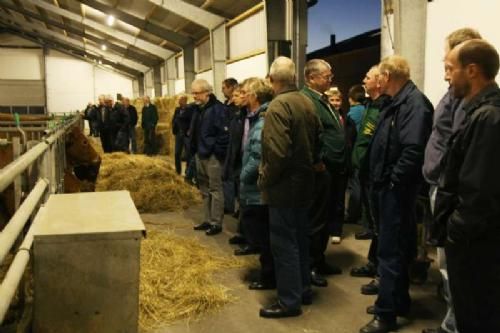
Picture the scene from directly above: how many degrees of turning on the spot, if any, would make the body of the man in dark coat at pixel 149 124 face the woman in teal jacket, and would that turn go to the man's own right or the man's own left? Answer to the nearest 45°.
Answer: approximately 45° to the man's own left

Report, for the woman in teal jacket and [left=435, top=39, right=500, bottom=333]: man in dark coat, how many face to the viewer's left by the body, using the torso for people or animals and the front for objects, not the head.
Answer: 2

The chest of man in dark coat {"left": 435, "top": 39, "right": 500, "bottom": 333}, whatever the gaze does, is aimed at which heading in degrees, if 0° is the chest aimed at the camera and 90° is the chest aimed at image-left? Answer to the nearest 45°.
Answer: approximately 90°

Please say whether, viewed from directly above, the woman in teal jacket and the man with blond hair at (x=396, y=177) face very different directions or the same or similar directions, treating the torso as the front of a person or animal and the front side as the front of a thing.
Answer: same or similar directions

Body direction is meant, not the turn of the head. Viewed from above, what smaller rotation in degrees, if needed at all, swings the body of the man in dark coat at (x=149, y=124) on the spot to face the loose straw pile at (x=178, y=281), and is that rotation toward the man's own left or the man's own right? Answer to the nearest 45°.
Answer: approximately 45° to the man's own left

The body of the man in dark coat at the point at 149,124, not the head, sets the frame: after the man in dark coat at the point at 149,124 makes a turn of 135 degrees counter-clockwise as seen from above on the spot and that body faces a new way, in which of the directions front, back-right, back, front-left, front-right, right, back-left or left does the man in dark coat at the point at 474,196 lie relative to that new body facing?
right

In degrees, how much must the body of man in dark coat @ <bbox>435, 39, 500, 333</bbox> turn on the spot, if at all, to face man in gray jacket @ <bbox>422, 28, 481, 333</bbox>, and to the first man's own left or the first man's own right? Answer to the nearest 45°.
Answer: approximately 90° to the first man's own right

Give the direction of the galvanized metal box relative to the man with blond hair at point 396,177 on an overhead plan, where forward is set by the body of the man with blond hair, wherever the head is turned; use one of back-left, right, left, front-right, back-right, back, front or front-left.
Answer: front-left

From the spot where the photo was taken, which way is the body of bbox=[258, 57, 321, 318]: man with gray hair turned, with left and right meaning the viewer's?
facing away from the viewer and to the left of the viewer

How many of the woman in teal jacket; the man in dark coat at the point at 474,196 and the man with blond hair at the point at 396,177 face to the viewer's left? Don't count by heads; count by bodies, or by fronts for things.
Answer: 3

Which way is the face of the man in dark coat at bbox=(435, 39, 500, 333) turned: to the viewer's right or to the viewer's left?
to the viewer's left

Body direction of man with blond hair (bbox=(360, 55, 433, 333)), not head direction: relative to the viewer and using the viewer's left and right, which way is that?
facing to the left of the viewer

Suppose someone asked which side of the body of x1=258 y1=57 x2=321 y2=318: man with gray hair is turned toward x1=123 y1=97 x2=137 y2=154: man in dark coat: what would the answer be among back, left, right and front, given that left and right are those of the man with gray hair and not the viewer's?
front
